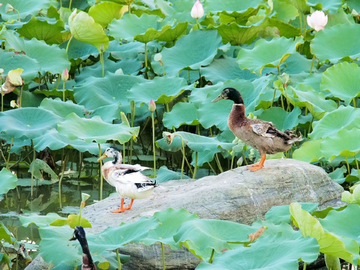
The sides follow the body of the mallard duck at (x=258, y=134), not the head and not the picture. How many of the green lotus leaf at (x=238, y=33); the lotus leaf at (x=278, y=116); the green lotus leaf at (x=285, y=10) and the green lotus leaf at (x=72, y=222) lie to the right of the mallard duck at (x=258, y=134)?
3

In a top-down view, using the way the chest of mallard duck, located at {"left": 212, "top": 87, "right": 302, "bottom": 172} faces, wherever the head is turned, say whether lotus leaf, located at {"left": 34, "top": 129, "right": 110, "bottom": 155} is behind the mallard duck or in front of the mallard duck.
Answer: in front

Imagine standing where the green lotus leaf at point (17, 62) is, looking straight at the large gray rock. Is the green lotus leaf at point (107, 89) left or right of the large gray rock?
left

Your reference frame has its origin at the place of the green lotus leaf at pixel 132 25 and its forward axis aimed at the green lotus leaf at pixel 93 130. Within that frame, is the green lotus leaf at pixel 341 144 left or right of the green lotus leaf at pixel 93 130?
left

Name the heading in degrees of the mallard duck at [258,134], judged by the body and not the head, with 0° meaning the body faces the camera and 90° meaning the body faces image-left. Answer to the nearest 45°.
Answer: approximately 90°

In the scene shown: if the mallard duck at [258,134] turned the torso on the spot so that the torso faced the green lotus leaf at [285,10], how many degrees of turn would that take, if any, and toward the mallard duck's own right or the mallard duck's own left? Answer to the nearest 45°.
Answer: approximately 90° to the mallard duck's own right

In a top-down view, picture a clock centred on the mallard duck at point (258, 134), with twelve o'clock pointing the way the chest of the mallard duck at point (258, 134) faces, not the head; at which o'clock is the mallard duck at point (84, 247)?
the mallard duck at point (84, 247) is roughly at 10 o'clock from the mallard duck at point (258, 134).
